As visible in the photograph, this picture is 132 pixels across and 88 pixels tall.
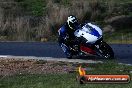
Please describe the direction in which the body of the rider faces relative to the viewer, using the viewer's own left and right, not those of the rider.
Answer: facing the viewer and to the right of the viewer
